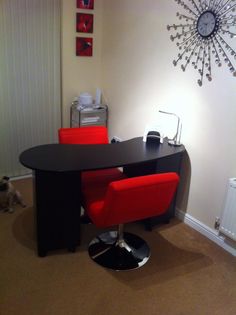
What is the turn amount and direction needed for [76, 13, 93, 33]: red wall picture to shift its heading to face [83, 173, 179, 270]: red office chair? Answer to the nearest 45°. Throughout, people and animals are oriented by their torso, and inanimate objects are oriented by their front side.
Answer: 0° — it already faces it

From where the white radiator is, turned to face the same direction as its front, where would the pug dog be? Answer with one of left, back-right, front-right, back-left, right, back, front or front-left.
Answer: front-right

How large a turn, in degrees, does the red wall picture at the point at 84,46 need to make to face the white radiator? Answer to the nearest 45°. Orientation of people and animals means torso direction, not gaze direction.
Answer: approximately 45° to its left

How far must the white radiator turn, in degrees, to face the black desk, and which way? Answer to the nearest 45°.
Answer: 0° — it already faces it

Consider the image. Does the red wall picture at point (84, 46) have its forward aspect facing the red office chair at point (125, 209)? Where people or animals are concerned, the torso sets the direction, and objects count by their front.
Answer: yes
